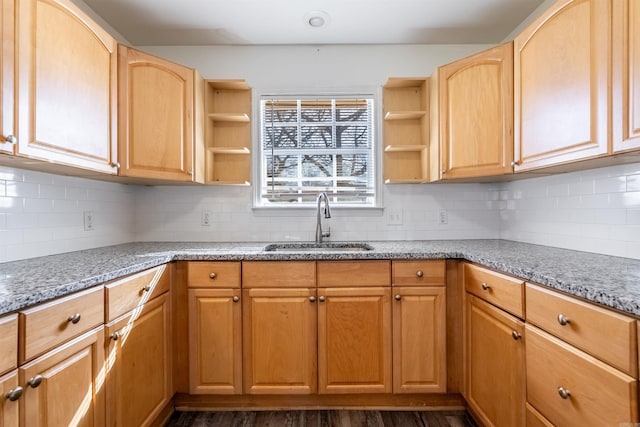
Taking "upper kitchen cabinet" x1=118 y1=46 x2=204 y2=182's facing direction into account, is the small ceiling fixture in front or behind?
in front

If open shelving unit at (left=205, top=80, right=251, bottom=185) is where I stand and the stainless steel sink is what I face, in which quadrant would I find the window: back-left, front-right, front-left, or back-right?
front-left

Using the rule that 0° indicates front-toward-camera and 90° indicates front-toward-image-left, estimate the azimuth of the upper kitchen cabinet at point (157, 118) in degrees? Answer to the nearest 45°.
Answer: approximately 315°

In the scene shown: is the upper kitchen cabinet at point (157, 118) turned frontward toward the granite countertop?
yes

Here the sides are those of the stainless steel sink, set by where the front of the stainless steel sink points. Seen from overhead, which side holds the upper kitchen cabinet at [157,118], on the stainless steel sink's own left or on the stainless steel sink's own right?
on the stainless steel sink's own right

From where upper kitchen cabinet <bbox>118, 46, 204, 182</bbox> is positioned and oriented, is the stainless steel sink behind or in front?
in front

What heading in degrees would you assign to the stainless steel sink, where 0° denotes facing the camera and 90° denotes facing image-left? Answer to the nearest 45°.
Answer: approximately 0°

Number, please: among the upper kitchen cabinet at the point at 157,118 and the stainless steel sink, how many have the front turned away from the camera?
0
